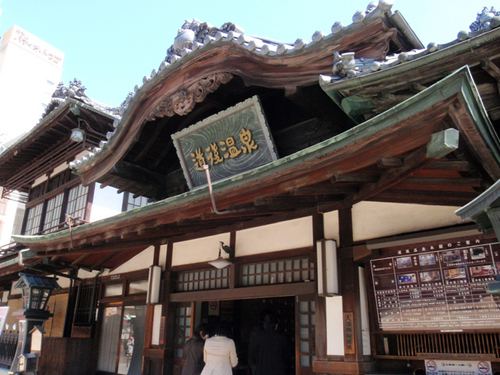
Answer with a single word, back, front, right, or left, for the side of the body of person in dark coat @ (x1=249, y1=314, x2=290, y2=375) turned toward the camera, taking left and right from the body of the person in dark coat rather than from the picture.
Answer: back

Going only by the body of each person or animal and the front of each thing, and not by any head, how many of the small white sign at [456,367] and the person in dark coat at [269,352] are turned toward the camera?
1

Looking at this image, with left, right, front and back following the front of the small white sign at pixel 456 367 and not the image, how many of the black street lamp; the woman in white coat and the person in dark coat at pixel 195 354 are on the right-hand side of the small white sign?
3

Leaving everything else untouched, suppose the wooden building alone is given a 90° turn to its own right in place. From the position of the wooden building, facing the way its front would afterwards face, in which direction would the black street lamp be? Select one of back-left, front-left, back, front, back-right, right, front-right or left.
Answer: front

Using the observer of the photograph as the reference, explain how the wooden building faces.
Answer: facing the viewer and to the left of the viewer

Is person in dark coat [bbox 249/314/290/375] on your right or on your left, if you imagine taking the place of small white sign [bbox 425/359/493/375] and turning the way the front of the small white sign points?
on your right

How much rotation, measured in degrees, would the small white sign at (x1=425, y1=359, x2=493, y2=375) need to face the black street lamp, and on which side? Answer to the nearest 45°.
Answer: approximately 90° to its right

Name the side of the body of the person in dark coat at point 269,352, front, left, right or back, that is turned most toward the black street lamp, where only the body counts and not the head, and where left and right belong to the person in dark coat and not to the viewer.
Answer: left

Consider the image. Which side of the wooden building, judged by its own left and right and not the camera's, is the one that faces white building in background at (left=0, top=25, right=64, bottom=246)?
right

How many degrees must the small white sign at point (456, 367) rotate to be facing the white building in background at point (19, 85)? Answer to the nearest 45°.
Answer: approximately 135° to its right

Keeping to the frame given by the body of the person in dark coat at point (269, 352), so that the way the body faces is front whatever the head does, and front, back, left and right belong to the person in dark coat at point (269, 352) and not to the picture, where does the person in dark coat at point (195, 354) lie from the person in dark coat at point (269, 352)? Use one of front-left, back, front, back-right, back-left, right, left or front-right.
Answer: left

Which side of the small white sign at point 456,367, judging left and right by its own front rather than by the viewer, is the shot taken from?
front

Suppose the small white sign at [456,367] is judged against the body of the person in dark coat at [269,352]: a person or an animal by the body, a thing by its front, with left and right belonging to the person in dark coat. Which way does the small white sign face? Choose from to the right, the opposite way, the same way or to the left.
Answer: the opposite way
